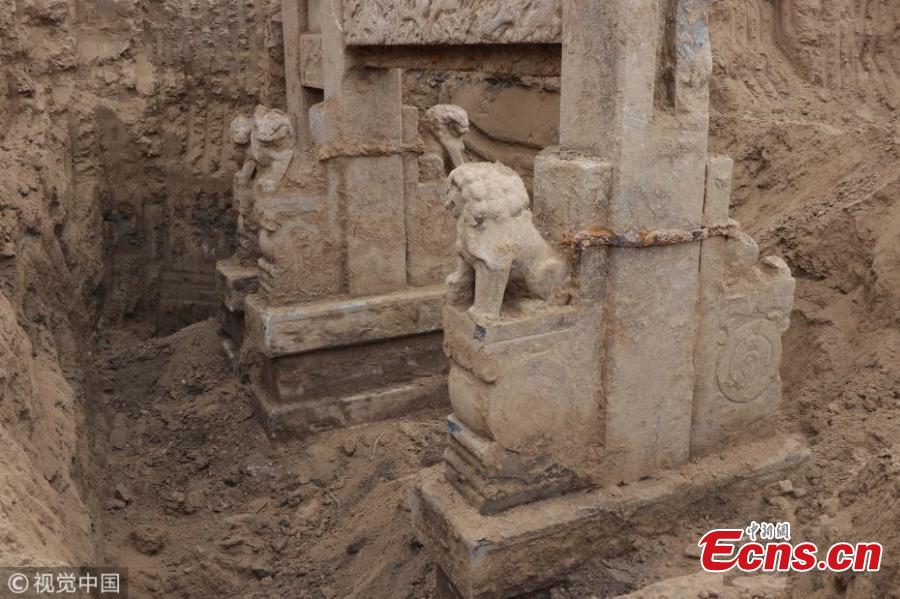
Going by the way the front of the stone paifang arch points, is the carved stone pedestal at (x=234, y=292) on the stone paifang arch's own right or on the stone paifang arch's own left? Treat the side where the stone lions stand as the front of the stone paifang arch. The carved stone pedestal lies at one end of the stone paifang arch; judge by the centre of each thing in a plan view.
on the stone paifang arch's own right

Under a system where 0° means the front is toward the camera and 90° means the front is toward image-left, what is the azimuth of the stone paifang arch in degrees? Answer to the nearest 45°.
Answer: approximately 45°
